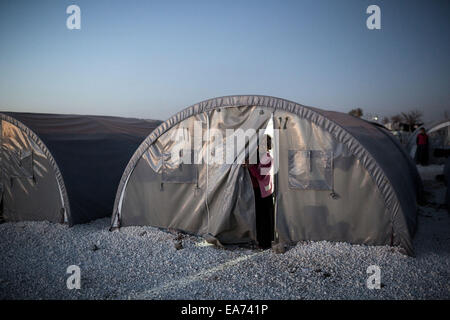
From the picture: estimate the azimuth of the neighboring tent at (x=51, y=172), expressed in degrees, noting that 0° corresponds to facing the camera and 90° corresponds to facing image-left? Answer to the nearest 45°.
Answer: approximately 45°

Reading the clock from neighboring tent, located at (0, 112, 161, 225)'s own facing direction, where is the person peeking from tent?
The person peeking from tent is roughly at 9 o'clock from the neighboring tent.

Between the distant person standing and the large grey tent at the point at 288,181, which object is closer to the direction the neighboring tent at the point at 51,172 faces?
the large grey tent

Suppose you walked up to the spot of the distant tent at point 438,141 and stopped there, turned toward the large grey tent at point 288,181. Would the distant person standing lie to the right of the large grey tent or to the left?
right

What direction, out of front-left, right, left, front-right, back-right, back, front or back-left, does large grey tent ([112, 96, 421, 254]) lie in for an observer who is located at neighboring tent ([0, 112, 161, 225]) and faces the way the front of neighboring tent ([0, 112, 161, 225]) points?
left

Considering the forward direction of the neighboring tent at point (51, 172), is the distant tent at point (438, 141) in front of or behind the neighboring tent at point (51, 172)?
behind

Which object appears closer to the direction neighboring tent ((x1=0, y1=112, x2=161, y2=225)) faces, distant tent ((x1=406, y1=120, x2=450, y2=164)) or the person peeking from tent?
the person peeking from tent
